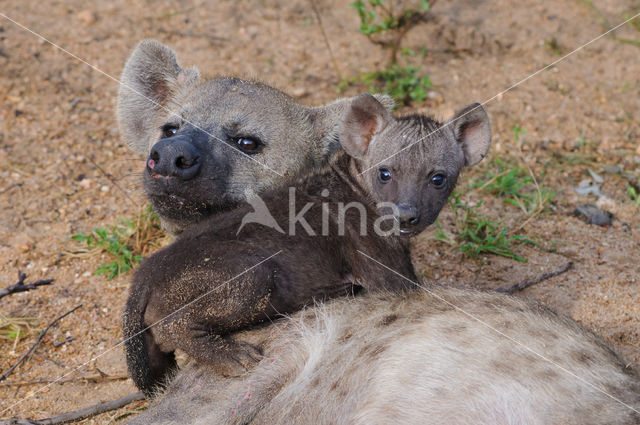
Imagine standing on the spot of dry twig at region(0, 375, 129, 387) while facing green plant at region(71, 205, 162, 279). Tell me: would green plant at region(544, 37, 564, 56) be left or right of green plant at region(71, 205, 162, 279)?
right

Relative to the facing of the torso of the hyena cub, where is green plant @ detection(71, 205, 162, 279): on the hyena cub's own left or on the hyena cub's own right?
on the hyena cub's own left

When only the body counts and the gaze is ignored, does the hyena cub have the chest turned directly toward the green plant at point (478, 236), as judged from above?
yes

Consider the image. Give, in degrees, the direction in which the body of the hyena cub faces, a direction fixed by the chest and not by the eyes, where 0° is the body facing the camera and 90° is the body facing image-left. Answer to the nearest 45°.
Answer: approximately 225°

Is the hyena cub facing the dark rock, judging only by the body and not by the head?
yes

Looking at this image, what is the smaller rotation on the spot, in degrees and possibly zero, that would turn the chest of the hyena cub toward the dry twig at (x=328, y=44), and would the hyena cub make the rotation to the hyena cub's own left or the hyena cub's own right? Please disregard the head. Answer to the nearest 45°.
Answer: approximately 45° to the hyena cub's own left

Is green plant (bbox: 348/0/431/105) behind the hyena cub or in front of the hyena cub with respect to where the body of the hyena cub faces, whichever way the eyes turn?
in front
